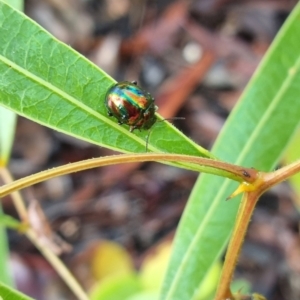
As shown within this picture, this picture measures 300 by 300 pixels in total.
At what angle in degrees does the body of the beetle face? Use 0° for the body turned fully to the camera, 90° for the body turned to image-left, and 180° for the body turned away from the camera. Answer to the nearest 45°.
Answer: approximately 315°
